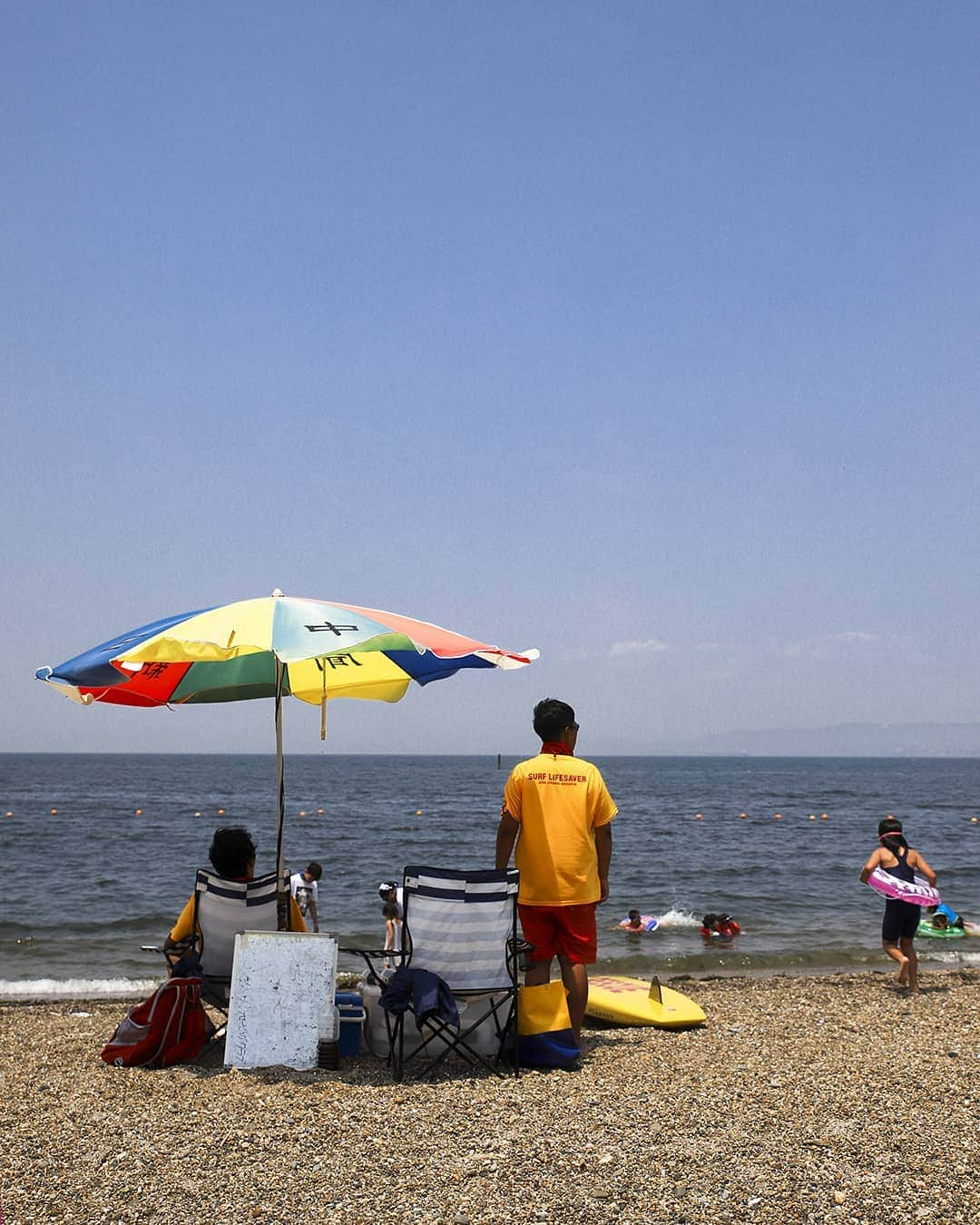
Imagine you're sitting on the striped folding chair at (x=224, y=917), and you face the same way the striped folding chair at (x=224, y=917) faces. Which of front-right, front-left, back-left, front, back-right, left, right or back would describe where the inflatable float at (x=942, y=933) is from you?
front-right

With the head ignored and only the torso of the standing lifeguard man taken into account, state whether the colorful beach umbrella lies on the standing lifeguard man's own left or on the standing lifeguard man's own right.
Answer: on the standing lifeguard man's own left

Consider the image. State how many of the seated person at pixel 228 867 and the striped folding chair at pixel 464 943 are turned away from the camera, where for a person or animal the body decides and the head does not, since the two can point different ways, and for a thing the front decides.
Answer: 2

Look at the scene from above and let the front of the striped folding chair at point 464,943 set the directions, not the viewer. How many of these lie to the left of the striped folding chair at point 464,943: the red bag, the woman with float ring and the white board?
2

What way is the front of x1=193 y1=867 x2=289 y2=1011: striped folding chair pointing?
away from the camera

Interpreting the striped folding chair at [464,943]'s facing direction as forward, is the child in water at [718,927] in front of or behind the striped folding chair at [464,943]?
in front

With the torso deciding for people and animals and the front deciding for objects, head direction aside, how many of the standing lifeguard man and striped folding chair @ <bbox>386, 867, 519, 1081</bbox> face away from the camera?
2

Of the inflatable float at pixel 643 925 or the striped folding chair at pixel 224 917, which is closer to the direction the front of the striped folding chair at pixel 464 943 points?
the inflatable float

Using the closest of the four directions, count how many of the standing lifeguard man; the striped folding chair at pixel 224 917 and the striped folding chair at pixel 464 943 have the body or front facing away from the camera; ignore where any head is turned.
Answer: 3

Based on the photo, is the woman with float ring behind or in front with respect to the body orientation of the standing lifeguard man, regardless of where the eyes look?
in front

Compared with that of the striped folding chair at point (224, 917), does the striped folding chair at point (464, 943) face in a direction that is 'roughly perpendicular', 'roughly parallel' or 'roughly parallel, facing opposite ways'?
roughly parallel

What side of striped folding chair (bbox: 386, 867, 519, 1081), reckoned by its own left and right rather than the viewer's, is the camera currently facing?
back

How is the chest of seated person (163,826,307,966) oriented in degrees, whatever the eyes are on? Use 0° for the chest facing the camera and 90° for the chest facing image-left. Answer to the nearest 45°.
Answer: approximately 180°

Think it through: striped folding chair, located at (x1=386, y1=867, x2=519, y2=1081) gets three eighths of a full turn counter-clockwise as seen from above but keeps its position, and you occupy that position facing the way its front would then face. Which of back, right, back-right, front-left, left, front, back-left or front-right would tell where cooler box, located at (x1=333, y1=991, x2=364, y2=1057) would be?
right
